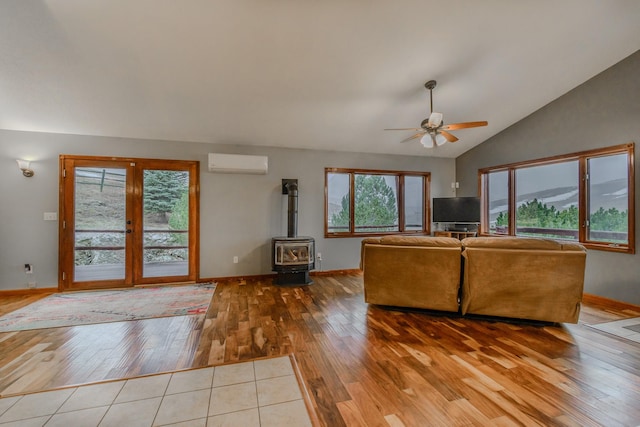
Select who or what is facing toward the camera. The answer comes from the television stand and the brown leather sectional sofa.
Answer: the television stand

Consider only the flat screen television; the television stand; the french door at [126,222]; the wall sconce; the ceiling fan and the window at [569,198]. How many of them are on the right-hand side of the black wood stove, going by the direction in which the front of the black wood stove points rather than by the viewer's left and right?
2

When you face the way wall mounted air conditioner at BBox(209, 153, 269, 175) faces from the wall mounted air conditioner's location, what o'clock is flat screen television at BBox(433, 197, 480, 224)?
The flat screen television is roughly at 9 o'clock from the wall mounted air conditioner.

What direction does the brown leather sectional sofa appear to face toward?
away from the camera

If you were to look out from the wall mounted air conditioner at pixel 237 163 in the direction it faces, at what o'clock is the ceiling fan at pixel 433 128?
The ceiling fan is roughly at 10 o'clock from the wall mounted air conditioner.

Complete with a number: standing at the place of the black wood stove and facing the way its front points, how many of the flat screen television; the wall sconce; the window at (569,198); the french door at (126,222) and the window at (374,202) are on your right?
2

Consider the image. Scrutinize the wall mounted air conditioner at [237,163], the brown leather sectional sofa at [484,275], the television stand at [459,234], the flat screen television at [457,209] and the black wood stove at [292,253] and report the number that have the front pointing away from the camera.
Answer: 1

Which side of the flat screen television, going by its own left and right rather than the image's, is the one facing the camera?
front

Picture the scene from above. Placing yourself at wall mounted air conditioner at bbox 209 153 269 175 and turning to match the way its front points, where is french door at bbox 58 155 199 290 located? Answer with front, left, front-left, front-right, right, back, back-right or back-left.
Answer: right

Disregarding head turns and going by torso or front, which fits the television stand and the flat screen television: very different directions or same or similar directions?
same or similar directions

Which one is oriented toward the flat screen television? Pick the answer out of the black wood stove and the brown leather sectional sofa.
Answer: the brown leather sectional sofa

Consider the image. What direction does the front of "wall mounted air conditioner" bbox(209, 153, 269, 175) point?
toward the camera

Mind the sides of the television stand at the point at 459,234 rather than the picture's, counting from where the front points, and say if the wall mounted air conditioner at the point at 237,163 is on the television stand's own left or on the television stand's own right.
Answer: on the television stand's own right

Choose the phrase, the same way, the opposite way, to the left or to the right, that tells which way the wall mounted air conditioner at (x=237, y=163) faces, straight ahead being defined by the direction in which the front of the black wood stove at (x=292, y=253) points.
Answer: the same way

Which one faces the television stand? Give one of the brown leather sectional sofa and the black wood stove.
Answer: the brown leather sectional sofa

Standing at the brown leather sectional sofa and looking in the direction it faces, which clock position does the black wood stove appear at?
The black wood stove is roughly at 9 o'clock from the brown leather sectional sofa.

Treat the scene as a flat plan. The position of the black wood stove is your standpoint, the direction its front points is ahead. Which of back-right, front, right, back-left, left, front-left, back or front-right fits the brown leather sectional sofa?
front-left

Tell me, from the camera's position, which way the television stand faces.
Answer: facing the viewer

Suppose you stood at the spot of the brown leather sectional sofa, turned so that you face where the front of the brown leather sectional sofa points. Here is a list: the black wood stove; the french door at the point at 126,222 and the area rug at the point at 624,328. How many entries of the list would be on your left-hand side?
2

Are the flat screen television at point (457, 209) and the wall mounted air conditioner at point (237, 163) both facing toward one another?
no

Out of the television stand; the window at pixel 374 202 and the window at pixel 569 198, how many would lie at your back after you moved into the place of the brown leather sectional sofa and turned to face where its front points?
0
